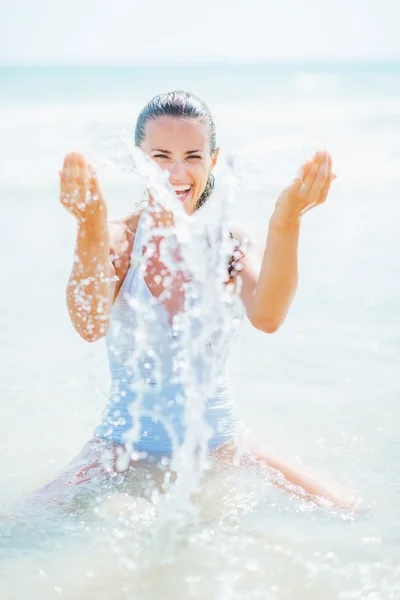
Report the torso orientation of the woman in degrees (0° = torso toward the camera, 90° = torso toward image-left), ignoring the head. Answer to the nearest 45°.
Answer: approximately 0°
